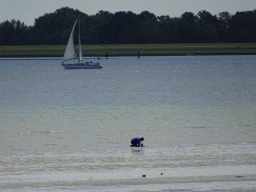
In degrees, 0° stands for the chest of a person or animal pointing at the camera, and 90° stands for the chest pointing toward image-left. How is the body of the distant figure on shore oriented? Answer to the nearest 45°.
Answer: approximately 270°
